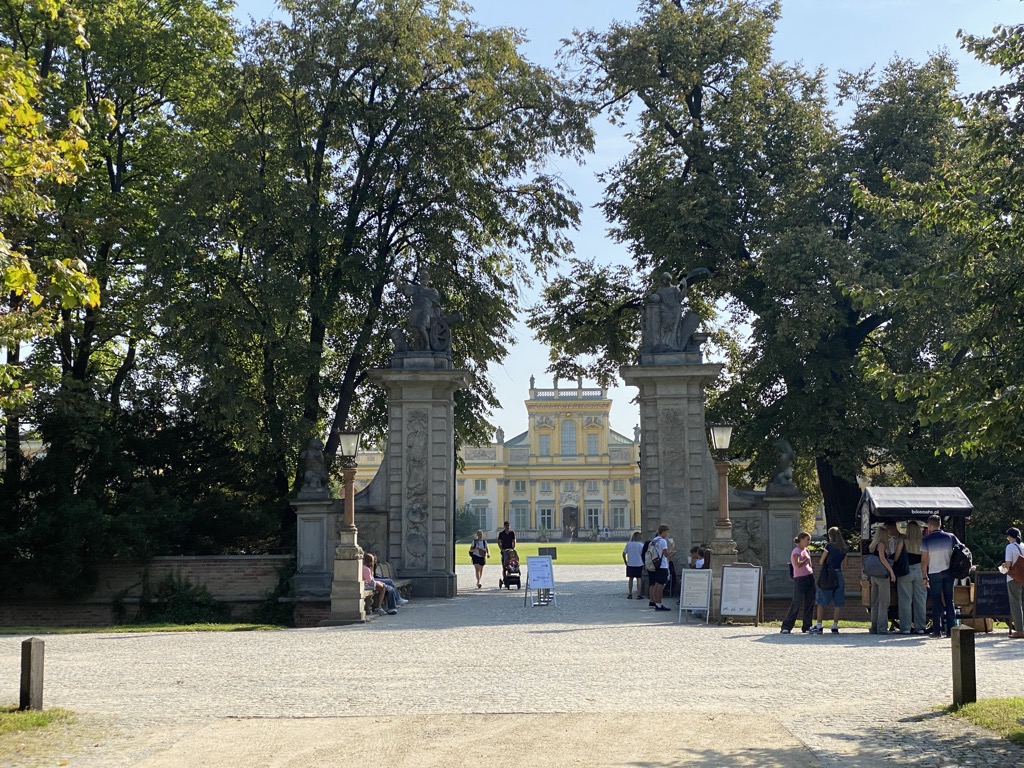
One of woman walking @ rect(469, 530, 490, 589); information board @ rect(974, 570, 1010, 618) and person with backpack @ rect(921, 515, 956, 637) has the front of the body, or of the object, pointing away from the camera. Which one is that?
the person with backpack

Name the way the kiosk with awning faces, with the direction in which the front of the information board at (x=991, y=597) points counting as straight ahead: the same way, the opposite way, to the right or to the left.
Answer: the same way

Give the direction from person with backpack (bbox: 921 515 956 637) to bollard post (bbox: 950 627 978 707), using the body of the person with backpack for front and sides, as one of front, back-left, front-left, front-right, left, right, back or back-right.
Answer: back

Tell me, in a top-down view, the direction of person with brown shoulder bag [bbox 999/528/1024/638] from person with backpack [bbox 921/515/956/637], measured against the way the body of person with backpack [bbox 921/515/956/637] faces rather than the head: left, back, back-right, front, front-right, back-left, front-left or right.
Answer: front-right

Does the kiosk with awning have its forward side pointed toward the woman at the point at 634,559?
no

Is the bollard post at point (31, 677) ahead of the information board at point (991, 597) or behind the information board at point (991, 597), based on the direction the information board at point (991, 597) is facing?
ahead

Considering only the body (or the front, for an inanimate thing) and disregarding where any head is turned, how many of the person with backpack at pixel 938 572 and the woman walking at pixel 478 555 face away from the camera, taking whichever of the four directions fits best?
1

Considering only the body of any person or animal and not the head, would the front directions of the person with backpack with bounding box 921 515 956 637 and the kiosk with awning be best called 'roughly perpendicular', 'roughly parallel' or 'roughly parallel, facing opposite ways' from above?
roughly parallel, facing opposite ways

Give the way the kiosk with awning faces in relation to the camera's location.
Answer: facing the viewer

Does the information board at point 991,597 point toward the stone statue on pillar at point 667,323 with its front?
no

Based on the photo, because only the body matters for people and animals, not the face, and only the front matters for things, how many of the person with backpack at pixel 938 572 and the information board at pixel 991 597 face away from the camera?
1

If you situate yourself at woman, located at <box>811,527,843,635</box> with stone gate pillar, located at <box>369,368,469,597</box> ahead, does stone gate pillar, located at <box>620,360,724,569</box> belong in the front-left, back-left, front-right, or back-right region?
front-right

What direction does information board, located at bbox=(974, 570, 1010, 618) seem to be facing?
toward the camera

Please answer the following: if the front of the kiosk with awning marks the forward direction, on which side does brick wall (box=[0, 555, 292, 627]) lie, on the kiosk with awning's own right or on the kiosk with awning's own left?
on the kiosk with awning's own right

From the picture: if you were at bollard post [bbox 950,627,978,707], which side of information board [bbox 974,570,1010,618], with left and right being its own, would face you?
front
